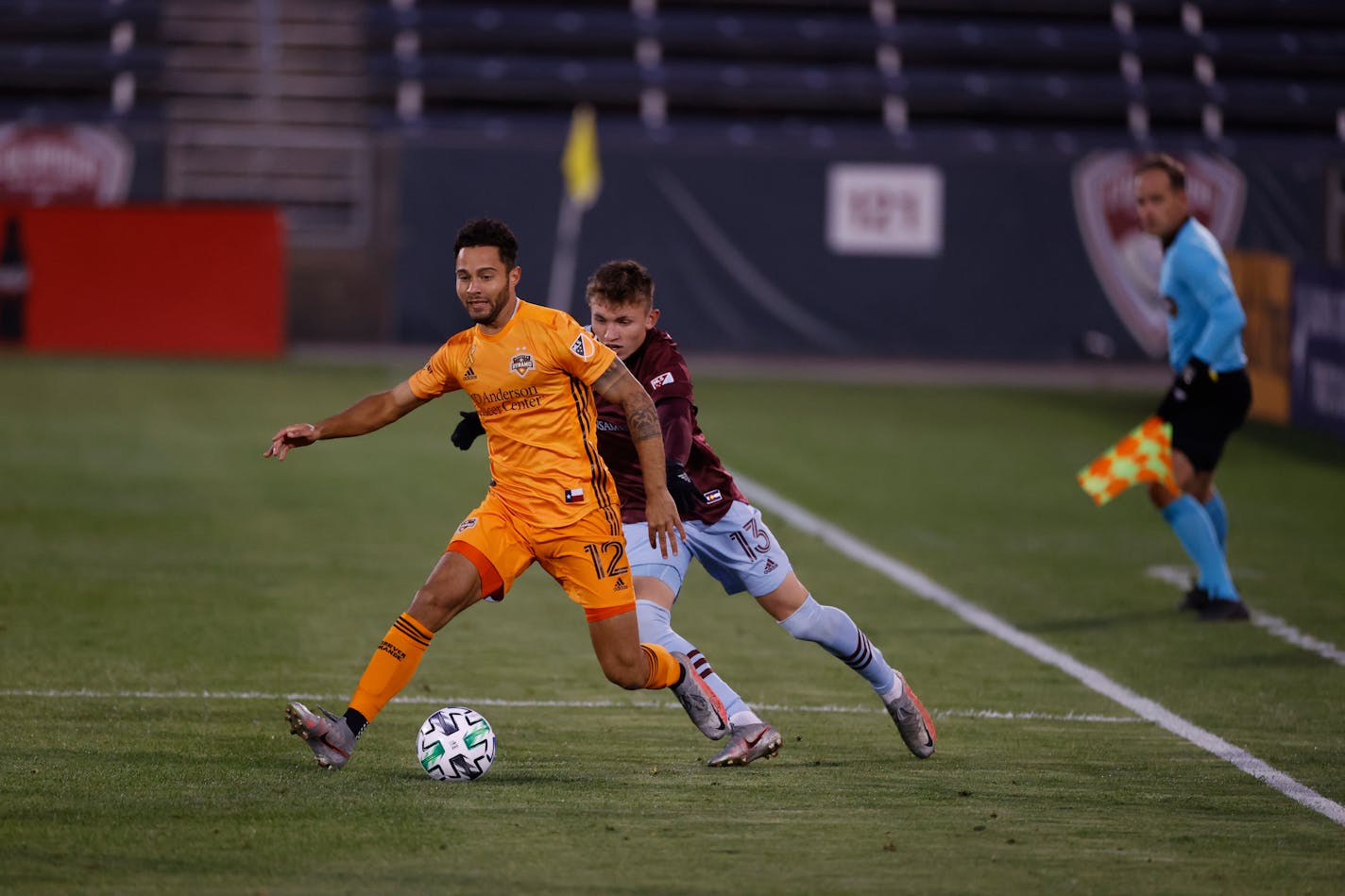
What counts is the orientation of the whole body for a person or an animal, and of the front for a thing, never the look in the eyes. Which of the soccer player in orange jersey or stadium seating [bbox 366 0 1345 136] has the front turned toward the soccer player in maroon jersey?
the stadium seating

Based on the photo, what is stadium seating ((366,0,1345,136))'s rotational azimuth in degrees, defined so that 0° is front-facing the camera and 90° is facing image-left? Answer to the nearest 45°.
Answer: approximately 0°

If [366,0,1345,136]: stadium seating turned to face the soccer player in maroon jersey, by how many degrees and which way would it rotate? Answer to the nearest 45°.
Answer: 0° — it already faces them

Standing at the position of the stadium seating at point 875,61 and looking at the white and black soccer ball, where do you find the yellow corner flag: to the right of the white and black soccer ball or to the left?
right

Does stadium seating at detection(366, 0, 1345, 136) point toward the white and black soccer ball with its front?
yes

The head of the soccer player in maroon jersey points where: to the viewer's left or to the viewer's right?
to the viewer's left

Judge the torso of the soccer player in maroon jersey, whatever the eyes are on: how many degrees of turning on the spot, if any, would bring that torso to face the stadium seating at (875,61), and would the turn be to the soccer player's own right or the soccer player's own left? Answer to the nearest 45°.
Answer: approximately 135° to the soccer player's own right

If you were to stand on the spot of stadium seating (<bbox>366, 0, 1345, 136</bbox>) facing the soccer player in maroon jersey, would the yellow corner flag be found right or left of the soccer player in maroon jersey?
right
